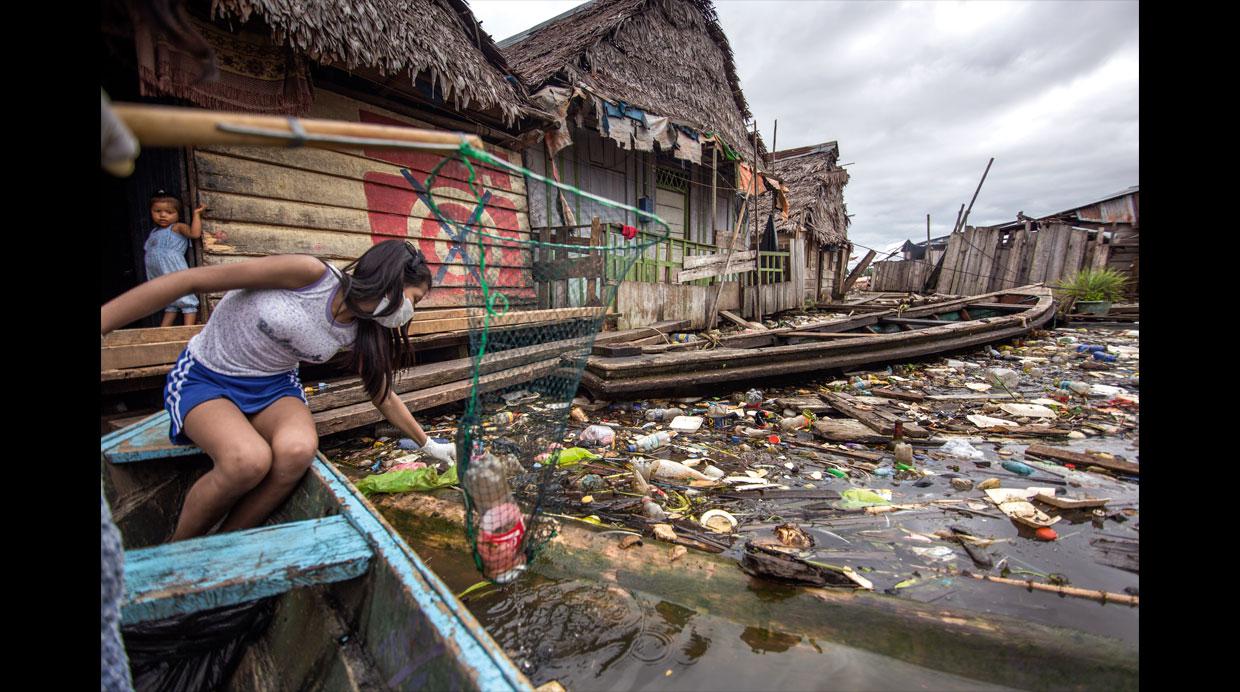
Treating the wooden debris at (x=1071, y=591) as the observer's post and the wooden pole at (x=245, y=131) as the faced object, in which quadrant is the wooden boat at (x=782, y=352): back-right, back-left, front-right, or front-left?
back-right

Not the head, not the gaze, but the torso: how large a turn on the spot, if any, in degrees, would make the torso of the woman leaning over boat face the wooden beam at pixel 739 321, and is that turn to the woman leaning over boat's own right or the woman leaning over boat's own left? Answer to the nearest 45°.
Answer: approximately 90° to the woman leaning over boat's own left

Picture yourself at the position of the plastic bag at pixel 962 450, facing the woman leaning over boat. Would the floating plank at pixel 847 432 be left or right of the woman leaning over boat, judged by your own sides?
right

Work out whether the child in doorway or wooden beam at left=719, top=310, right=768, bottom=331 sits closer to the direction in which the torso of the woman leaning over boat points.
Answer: the wooden beam

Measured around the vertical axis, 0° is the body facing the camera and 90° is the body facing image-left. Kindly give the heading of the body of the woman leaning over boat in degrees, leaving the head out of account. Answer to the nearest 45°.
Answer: approximately 315°

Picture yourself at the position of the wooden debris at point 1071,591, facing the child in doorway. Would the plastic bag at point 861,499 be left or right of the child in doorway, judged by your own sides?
right

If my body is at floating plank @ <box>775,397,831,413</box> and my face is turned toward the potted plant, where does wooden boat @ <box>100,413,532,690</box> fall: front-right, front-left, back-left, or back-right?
back-right
